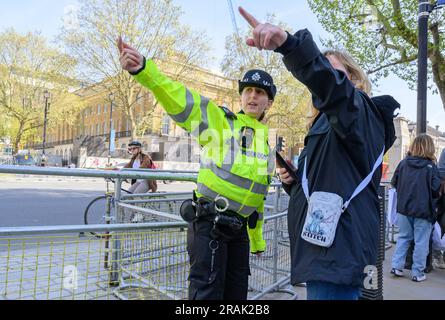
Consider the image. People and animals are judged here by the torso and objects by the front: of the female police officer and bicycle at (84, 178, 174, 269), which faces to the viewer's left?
the bicycle

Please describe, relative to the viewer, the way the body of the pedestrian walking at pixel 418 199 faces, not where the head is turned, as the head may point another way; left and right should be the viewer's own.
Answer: facing away from the viewer

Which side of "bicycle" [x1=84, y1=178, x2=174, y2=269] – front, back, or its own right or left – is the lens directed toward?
left

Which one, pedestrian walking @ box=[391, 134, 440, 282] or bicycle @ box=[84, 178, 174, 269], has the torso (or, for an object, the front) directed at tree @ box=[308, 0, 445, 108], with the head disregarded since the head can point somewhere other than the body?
the pedestrian walking

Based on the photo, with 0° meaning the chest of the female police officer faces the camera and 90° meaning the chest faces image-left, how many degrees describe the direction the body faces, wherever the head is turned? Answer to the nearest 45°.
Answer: approximately 315°

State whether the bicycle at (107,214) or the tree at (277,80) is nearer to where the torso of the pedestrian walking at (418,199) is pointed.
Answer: the tree

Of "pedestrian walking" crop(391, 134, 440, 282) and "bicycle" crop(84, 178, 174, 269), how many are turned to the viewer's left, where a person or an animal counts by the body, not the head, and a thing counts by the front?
1

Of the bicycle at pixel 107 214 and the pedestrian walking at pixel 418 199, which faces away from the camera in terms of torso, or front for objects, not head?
the pedestrian walking

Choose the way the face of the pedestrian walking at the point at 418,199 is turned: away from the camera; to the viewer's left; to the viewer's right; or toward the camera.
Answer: away from the camera

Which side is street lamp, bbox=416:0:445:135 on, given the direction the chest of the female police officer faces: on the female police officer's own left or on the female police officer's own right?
on the female police officer's own left

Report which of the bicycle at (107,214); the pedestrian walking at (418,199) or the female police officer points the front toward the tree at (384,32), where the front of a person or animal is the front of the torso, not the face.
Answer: the pedestrian walking
